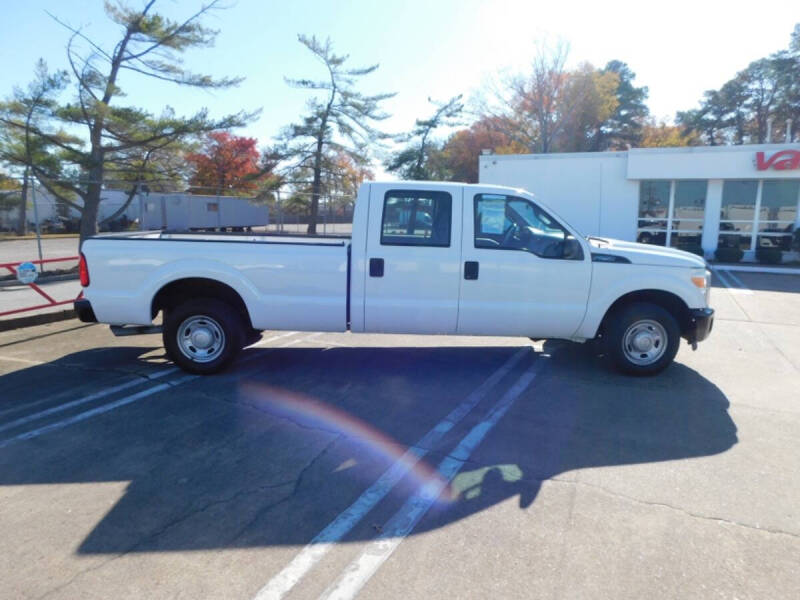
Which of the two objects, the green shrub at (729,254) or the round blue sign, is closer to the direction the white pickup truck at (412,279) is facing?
the green shrub

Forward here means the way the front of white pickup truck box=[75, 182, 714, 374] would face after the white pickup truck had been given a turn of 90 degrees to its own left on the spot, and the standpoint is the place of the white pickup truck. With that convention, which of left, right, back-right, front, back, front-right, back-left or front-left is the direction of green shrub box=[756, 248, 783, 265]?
front-right

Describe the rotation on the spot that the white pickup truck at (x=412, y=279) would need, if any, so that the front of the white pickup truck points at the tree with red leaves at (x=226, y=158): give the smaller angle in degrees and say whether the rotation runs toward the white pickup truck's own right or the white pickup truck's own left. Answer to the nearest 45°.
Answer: approximately 90° to the white pickup truck's own left

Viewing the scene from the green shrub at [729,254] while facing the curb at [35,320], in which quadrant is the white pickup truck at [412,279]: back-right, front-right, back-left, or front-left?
front-left

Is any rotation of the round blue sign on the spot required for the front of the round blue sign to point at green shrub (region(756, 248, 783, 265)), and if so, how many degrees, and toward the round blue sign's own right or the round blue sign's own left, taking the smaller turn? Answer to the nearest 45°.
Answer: approximately 90° to the round blue sign's own left

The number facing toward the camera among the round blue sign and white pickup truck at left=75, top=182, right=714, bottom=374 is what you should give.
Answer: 1

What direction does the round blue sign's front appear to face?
toward the camera

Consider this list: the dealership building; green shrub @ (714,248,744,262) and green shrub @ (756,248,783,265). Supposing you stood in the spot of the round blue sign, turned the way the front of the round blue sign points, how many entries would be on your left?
3

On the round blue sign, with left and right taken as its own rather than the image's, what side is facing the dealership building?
left

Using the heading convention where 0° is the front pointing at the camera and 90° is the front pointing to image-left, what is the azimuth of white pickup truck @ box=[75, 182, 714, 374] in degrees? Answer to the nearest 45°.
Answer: approximately 270°

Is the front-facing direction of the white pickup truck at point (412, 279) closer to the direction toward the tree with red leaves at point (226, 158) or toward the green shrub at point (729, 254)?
the green shrub

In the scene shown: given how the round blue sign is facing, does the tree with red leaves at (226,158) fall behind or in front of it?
behind

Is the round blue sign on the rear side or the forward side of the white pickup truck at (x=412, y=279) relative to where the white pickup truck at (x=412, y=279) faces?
on the rear side

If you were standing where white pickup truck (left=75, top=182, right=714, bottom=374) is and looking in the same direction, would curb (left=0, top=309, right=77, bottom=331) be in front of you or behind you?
behind

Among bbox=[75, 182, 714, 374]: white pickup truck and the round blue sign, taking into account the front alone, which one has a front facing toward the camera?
the round blue sign

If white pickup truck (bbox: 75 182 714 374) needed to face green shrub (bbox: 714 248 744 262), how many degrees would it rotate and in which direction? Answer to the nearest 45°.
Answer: approximately 45° to its left

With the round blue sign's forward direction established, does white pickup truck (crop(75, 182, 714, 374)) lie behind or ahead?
ahead
